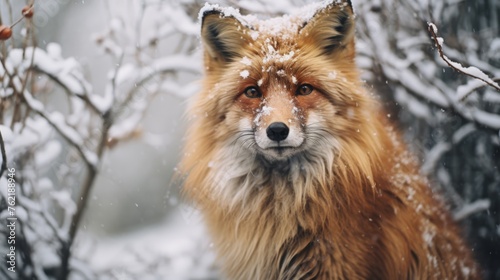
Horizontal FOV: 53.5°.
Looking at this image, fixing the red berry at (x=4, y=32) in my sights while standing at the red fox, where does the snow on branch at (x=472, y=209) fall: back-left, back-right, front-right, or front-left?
back-right

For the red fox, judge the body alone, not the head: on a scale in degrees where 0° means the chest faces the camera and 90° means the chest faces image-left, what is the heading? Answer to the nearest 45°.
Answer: approximately 45°

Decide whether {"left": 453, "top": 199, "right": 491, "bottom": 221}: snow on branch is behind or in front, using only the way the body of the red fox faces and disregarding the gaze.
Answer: behind

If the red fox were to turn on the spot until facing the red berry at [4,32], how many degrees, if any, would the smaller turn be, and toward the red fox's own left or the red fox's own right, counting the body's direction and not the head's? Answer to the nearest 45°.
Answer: approximately 45° to the red fox's own right
